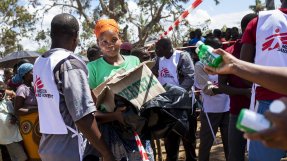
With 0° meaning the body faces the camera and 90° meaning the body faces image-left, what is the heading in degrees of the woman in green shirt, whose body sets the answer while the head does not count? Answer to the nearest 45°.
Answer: approximately 0°
